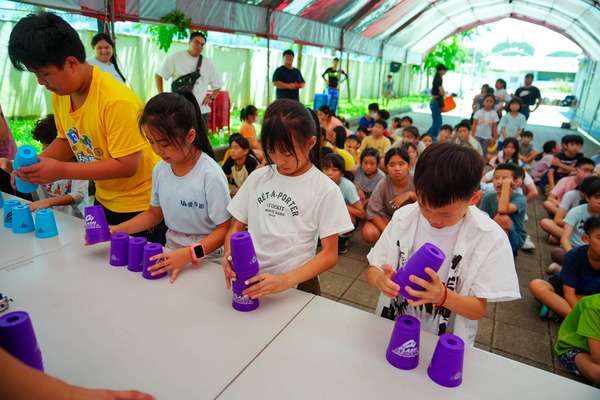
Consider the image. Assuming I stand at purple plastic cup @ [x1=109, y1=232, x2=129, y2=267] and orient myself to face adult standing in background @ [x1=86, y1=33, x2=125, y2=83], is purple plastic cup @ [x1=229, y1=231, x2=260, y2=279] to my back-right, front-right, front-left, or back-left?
back-right

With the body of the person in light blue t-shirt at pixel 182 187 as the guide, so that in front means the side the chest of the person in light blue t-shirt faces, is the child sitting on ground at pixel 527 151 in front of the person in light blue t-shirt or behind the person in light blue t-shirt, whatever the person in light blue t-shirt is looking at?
behind

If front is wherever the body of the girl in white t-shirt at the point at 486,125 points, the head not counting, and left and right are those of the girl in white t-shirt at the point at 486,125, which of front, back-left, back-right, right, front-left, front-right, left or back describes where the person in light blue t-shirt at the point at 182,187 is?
front

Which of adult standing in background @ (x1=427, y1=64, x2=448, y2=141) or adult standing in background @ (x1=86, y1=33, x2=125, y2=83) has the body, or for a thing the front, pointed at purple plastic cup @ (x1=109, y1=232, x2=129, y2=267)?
adult standing in background @ (x1=86, y1=33, x2=125, y2=83)

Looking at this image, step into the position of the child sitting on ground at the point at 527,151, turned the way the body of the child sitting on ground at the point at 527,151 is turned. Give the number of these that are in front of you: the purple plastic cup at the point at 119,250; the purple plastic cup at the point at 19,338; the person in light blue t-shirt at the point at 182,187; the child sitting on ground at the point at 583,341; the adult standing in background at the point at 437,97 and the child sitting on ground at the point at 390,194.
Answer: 5

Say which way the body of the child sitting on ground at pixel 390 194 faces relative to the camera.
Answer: toward the camera

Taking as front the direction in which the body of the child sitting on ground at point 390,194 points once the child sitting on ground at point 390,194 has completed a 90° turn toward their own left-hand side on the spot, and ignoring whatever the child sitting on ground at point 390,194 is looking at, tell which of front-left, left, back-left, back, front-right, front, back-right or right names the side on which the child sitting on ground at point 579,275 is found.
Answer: front-right

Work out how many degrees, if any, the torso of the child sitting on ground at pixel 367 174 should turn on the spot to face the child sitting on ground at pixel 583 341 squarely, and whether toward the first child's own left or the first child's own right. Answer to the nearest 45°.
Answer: approximately 45° to the first child's own left
